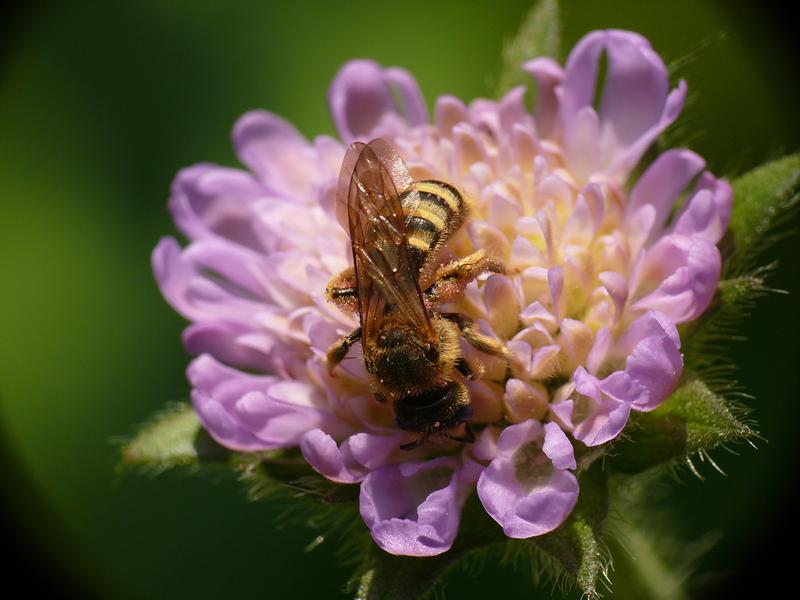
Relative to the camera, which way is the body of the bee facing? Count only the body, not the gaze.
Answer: toward the camera
